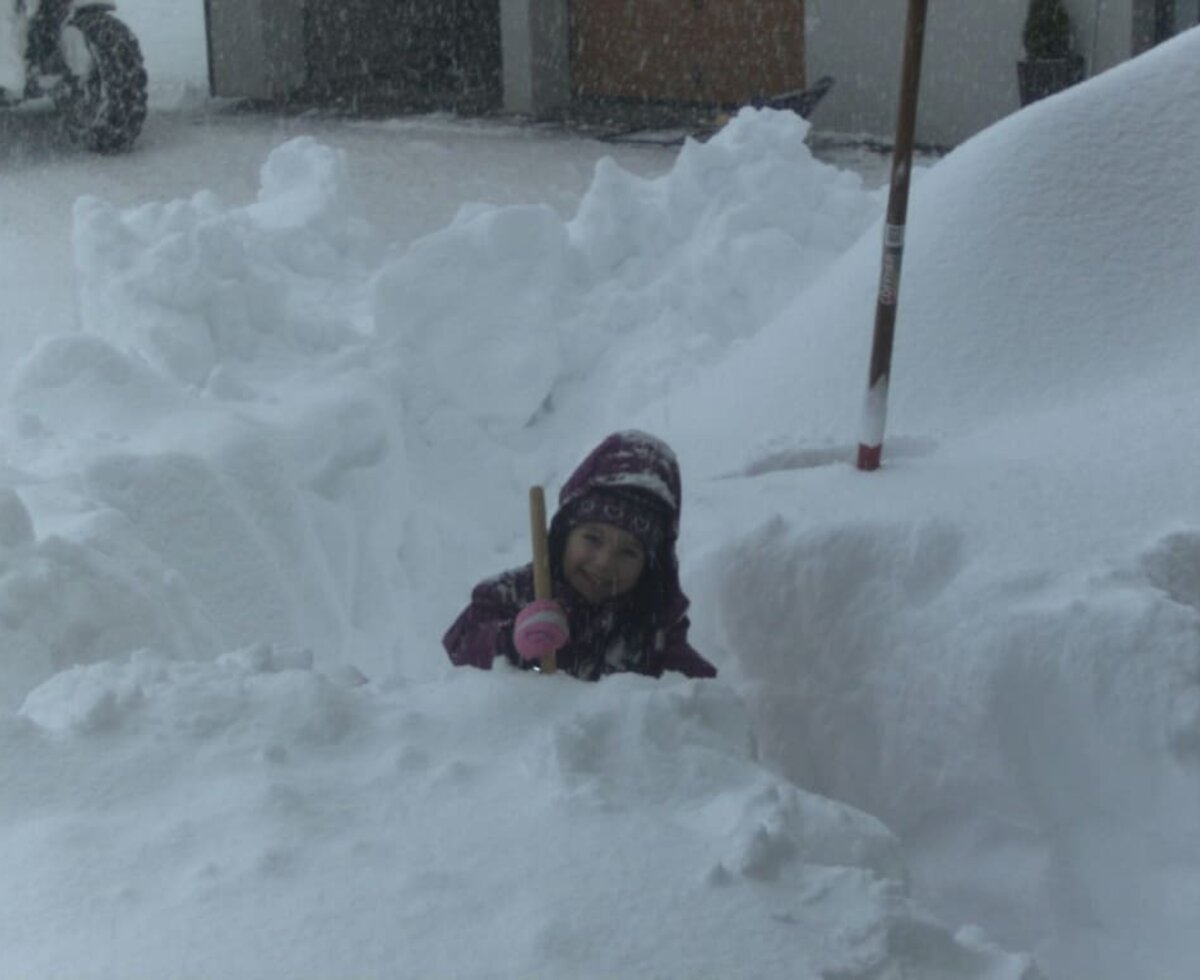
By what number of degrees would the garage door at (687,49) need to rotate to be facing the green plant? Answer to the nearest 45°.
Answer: approximately 45° to its left

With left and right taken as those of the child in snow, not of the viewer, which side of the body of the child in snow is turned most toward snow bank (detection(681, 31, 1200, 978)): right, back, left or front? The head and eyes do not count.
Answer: left

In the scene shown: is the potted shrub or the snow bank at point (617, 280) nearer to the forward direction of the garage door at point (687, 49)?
the snow bank

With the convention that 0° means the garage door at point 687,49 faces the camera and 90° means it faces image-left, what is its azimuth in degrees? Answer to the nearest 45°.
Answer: approximately 0°

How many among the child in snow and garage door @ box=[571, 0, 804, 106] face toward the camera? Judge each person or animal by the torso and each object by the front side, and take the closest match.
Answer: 2

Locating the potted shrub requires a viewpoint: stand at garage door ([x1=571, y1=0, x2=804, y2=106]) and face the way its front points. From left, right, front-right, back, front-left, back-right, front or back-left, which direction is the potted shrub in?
front-left

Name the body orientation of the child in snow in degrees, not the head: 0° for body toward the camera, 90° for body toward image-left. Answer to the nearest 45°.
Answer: approximately 0°

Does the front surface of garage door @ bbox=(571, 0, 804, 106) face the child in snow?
yes

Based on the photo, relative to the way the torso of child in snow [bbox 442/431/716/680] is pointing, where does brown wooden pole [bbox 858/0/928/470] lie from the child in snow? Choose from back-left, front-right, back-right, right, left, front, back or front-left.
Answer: back-left

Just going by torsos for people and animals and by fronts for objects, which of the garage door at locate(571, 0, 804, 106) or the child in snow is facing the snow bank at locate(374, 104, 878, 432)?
the garage door

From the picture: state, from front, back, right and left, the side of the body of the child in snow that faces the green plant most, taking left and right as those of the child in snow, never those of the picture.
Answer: back
